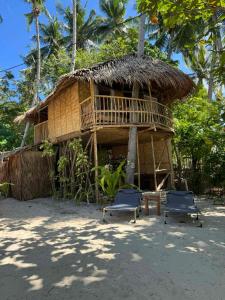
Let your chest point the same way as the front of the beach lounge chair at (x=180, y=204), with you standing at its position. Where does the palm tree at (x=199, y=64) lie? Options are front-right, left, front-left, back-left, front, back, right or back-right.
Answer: back

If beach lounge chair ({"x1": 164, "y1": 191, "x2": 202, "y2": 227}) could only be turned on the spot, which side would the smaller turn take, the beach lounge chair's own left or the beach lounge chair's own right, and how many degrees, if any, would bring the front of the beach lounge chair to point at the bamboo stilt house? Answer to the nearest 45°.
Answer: approximately 135° to the beach lounge chair's own right

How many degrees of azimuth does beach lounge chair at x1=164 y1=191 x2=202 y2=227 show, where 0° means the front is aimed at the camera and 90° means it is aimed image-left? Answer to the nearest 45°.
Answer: approximately 0°

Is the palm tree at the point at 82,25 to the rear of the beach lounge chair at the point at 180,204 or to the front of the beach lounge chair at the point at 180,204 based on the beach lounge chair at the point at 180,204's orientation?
to the rear

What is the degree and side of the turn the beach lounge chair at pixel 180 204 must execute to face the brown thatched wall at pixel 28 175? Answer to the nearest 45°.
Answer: approximately 135° to its right

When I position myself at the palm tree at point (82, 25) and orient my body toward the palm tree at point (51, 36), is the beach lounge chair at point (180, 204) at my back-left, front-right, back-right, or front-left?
back-left

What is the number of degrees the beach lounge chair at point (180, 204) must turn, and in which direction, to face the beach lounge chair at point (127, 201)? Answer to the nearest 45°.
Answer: approximately 90° to its right

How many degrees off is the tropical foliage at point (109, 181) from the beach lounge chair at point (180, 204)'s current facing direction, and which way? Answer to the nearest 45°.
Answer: approximately 135° to its right

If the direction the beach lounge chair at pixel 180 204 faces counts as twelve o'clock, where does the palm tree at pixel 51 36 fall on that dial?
The palm tree is roughly at 5 o'clock from the beach lounge chair.
